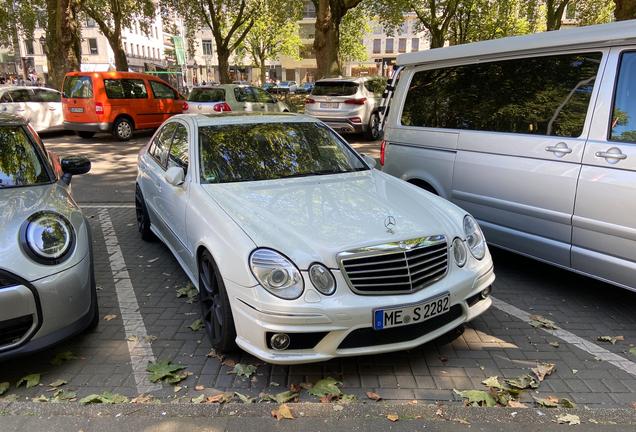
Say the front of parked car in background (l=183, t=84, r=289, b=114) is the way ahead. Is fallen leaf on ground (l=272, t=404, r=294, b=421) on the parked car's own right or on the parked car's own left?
on the parked car's own right

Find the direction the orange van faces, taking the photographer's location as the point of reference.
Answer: facing away from the viewer and to the right of the viewer

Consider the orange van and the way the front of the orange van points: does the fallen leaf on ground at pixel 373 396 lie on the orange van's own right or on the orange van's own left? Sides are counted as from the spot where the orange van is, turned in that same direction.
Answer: on the orange van's own right

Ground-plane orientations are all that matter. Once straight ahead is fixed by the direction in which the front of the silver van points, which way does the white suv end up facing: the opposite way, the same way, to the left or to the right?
to the left

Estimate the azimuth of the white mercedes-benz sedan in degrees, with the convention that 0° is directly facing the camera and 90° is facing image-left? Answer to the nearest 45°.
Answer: approximately 315°

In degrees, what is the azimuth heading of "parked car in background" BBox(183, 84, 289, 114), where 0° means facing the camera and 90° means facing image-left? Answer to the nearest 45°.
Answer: approximately 225°

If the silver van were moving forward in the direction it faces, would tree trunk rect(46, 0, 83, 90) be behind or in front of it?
behind

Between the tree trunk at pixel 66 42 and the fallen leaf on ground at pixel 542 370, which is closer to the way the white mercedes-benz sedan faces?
the fallen leaf on ground

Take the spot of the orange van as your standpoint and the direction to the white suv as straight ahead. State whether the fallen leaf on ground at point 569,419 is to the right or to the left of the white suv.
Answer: right

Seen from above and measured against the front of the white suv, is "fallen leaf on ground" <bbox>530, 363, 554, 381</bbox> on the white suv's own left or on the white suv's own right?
on the white suv's own right

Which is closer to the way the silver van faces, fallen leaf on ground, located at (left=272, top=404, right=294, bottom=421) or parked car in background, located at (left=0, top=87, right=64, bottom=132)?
the fallen leaf on ground

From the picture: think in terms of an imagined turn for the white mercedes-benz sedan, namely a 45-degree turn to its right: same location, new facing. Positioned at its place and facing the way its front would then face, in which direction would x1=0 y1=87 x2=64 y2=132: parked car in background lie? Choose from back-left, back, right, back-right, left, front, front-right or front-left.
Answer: back-right

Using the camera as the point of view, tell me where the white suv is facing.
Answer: facing away from the viewer and to the right of the viewer
